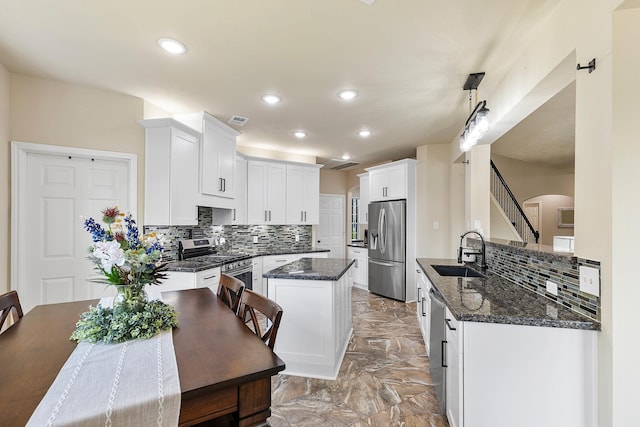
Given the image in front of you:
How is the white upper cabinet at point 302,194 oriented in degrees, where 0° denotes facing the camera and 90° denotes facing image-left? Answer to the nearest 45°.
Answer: approximately 0°

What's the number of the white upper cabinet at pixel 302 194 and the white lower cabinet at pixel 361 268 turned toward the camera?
2

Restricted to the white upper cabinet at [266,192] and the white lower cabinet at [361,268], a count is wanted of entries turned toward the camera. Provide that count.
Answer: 2

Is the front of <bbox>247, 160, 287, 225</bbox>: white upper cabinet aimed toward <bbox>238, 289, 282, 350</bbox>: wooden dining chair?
yes

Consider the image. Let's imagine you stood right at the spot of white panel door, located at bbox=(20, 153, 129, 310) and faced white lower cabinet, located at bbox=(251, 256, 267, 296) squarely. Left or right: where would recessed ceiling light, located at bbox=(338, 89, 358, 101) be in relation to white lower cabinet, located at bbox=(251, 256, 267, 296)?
right

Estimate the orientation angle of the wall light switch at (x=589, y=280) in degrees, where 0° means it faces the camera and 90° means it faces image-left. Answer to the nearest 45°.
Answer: approximately 45°

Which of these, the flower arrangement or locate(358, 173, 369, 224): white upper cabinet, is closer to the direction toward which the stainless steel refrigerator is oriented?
the flower arrangement
